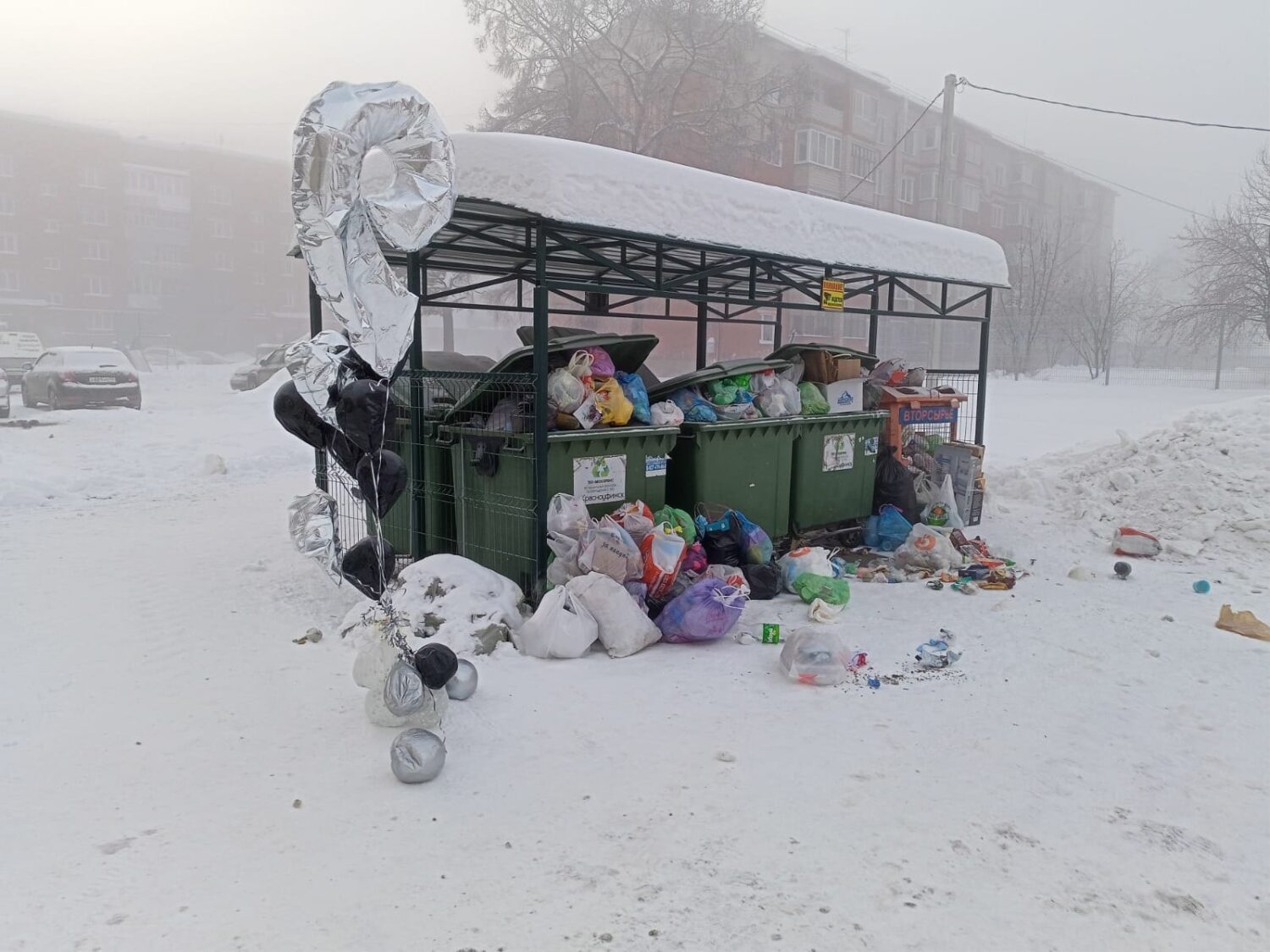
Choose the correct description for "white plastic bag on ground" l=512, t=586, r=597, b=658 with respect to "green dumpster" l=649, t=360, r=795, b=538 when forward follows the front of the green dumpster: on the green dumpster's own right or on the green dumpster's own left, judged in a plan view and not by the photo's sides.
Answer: on the green dumpster's own right

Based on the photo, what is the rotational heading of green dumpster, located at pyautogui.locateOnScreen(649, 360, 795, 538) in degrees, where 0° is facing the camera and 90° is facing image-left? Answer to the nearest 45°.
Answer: approximately 315°

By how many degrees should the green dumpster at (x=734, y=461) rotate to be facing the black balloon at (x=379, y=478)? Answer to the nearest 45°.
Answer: approximately 90° to its right

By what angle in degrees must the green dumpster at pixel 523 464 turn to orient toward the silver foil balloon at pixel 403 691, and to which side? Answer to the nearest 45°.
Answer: approximately 45° to its right

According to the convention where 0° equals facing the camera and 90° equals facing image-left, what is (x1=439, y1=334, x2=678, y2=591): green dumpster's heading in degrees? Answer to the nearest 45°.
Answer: approximately 315°

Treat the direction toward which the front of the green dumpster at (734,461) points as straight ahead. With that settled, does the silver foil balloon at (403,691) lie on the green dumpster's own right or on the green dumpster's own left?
on the green dumpster's own right

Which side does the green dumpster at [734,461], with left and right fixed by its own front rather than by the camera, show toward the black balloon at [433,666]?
right

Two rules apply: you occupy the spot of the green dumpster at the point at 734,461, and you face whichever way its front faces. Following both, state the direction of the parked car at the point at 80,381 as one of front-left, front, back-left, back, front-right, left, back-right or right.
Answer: back

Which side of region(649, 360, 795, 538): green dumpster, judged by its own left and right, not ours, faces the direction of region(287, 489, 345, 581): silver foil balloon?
right

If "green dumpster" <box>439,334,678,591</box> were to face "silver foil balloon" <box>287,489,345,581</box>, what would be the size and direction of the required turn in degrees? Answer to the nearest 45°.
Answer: approximately 90° to its right
